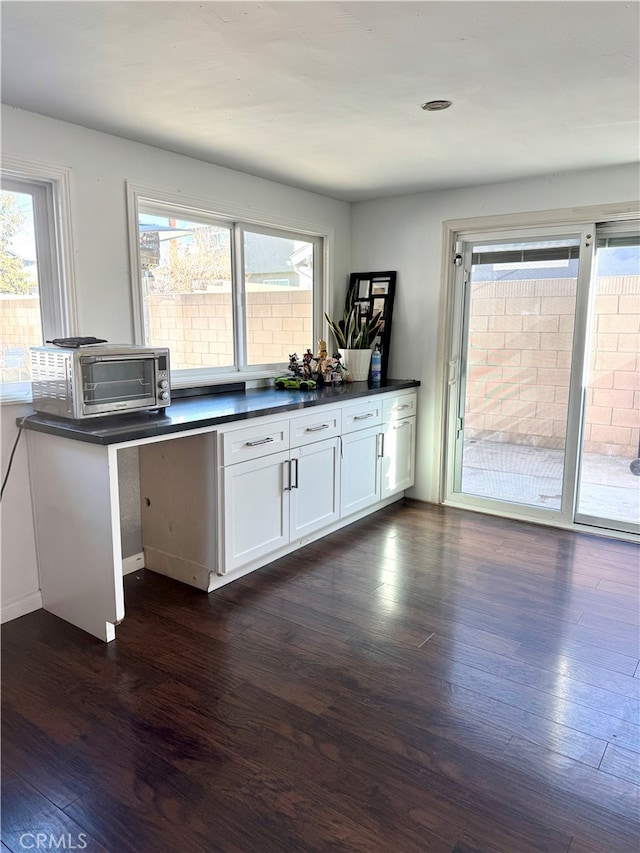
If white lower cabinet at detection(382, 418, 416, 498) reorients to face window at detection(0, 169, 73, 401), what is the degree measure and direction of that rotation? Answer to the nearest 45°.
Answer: approximately 90° to its right

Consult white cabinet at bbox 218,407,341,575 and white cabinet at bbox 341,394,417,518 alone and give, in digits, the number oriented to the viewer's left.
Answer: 0

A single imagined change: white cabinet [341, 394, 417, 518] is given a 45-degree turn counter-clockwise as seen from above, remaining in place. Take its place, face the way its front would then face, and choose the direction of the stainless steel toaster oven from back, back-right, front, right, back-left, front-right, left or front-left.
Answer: back-right

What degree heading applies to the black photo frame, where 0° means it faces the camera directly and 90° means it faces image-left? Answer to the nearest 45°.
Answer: approximately 0°

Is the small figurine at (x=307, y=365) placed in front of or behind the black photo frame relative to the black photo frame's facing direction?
in front

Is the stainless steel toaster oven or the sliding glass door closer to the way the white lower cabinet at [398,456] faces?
the sliding glass door

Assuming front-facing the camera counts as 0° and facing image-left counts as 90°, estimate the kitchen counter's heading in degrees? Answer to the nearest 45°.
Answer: approximately 315°

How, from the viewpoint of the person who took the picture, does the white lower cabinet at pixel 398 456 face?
facing the viewer and to the right of the viewer

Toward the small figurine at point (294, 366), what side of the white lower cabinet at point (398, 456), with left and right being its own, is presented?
right

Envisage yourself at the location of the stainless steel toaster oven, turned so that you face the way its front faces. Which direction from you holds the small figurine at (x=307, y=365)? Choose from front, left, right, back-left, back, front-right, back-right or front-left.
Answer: left

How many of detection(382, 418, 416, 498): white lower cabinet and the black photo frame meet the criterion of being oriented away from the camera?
0

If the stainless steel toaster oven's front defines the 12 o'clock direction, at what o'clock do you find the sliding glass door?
The sliding glass door is roughly at 10 o'clock from the stainless steel toaster oven.

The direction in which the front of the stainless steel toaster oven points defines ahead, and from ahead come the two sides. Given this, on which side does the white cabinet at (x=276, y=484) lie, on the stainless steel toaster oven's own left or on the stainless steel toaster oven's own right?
on the stainless steel toaster oven's own left
